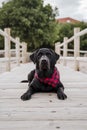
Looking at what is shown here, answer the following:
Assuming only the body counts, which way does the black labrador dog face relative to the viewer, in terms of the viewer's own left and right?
facing the viewer

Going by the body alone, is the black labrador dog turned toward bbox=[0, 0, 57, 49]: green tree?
no
